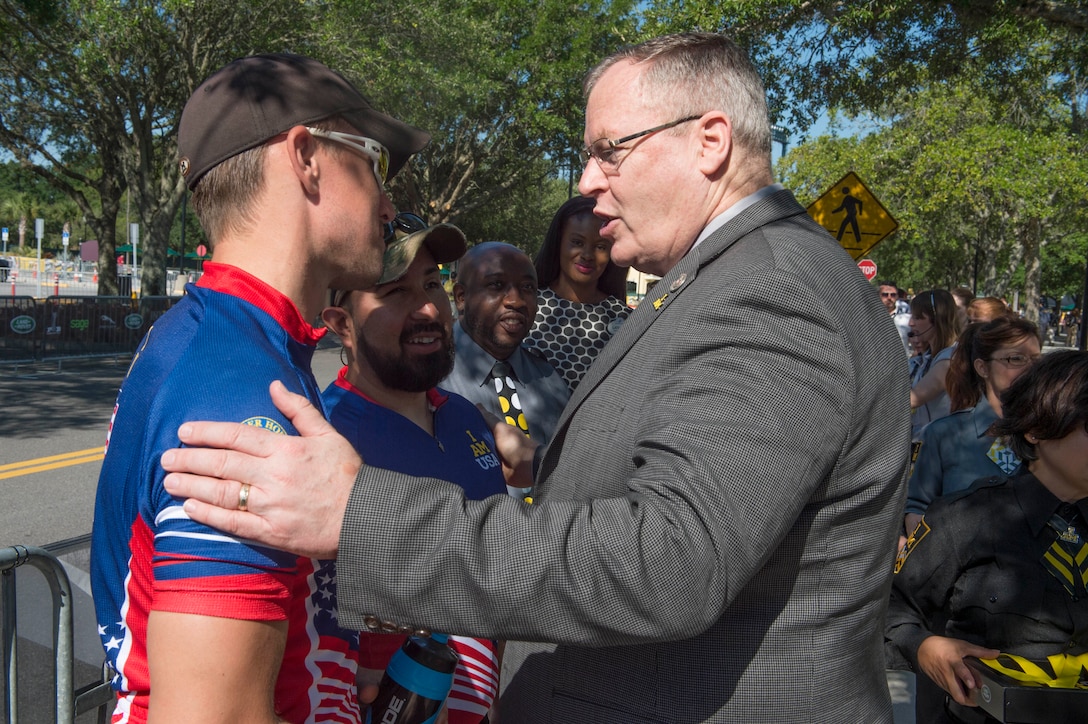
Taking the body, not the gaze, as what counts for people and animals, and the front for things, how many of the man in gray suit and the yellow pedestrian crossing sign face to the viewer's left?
1

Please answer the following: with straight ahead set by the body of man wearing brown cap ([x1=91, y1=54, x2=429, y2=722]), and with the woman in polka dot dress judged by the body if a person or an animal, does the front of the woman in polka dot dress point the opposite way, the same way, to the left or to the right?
to the right

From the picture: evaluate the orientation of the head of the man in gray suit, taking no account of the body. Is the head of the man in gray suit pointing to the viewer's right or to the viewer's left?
to the viewer's left

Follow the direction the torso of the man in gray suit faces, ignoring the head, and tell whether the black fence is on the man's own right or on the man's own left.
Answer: on the man's own right

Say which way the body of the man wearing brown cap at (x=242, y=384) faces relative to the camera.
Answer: to the viewer's right

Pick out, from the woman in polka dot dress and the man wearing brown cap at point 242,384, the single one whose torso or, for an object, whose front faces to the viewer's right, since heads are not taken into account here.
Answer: the man wearing brown cap

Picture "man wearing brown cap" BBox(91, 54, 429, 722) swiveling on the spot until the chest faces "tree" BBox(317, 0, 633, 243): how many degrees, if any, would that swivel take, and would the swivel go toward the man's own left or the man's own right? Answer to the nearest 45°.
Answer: approximately 90° to the man's own left

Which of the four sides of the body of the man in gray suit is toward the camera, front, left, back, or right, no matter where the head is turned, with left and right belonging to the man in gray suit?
left

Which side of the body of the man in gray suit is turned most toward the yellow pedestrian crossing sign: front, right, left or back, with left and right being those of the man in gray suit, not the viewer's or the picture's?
right

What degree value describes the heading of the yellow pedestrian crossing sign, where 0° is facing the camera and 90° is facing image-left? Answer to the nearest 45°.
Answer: approximately 0°
